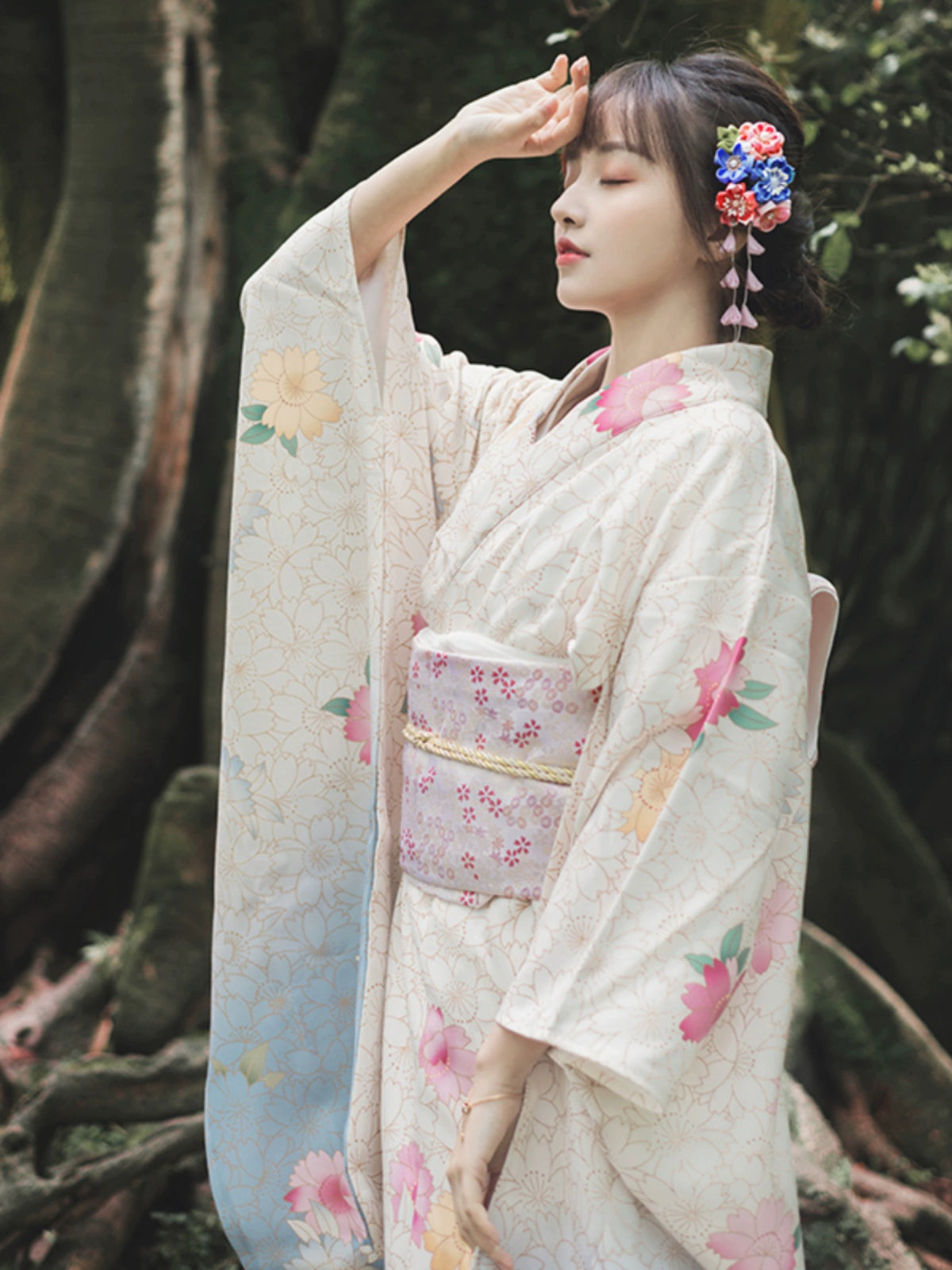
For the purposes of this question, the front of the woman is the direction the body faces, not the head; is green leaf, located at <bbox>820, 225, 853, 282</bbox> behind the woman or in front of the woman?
behind

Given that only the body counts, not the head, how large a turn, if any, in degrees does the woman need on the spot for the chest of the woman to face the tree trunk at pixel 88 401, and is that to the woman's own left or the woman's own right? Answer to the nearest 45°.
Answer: approximately 90° to the woman's own right
